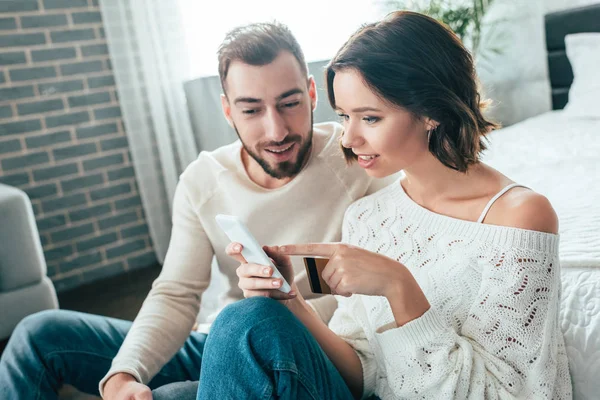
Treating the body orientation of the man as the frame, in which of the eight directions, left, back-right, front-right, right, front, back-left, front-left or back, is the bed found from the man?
left

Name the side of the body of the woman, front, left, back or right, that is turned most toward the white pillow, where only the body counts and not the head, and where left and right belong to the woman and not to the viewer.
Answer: back

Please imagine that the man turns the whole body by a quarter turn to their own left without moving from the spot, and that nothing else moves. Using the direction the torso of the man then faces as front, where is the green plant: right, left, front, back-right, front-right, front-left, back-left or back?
front-left

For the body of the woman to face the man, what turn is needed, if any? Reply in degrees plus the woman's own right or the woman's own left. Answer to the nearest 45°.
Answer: approximately 90° to the woman's own right

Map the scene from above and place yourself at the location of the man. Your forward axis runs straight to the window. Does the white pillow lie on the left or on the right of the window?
right

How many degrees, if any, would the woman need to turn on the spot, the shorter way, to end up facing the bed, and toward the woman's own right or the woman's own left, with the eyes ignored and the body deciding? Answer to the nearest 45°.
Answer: approximately 180°

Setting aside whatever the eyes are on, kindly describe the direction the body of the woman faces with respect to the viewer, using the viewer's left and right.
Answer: facing the viewer and to the left of the viewer

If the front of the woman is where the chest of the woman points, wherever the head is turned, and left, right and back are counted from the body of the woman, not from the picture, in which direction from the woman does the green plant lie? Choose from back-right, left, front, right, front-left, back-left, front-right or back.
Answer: back-right

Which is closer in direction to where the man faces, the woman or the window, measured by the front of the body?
the woman

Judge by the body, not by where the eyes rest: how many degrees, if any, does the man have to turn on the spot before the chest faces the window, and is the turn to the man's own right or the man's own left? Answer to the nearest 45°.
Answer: approximately 180°

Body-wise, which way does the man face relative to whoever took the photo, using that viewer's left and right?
facing the viewer

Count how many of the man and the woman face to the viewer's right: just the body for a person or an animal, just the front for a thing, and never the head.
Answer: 0

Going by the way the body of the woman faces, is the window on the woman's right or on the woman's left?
on the woman's right
